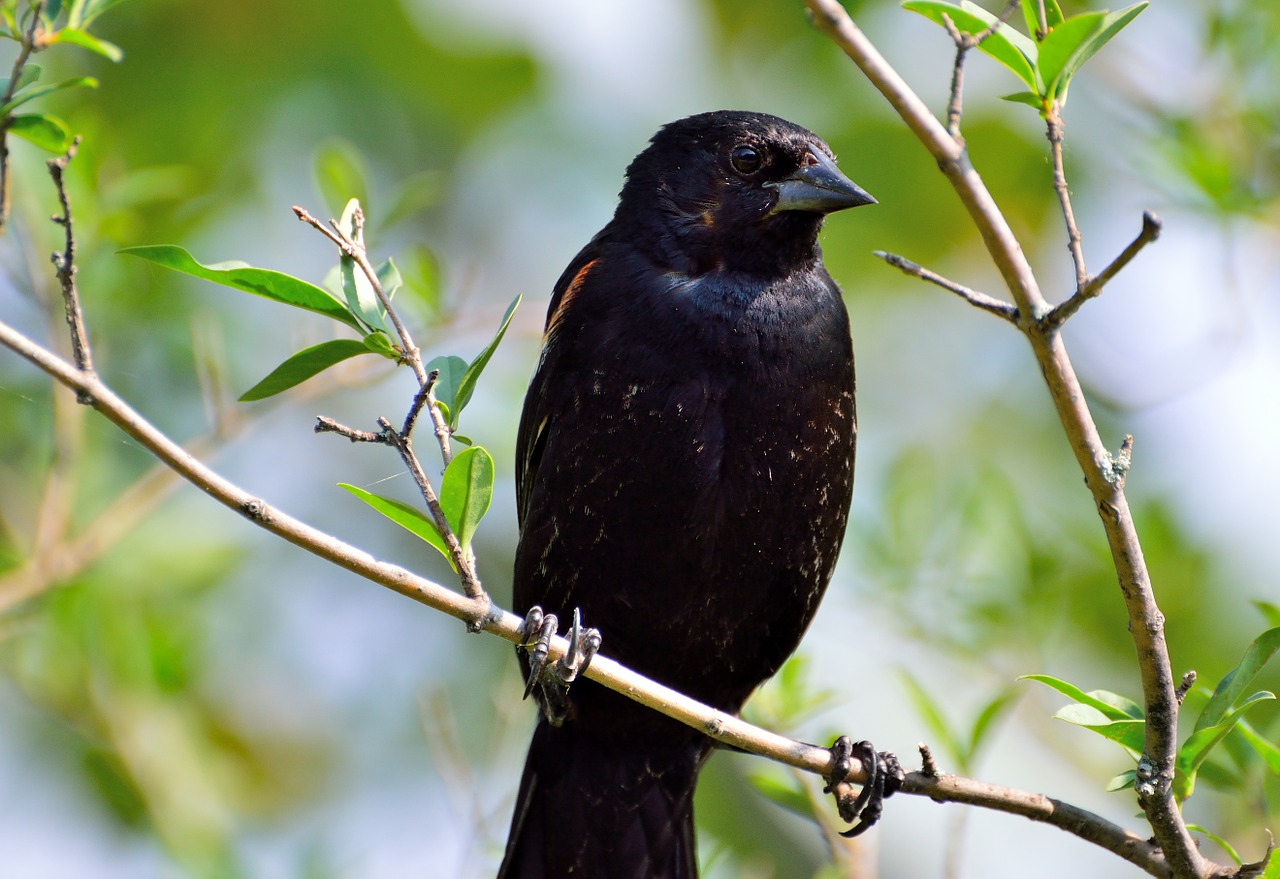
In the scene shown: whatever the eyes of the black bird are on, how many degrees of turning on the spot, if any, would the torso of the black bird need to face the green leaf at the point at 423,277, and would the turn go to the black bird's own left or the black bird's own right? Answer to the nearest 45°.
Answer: approximately 135° to the black bird's own right

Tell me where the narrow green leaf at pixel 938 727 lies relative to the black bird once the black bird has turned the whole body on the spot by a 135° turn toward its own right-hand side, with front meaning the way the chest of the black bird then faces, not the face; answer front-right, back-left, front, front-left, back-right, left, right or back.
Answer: back

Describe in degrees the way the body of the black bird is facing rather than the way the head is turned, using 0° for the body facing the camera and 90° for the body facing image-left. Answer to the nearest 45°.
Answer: approximately 315°
